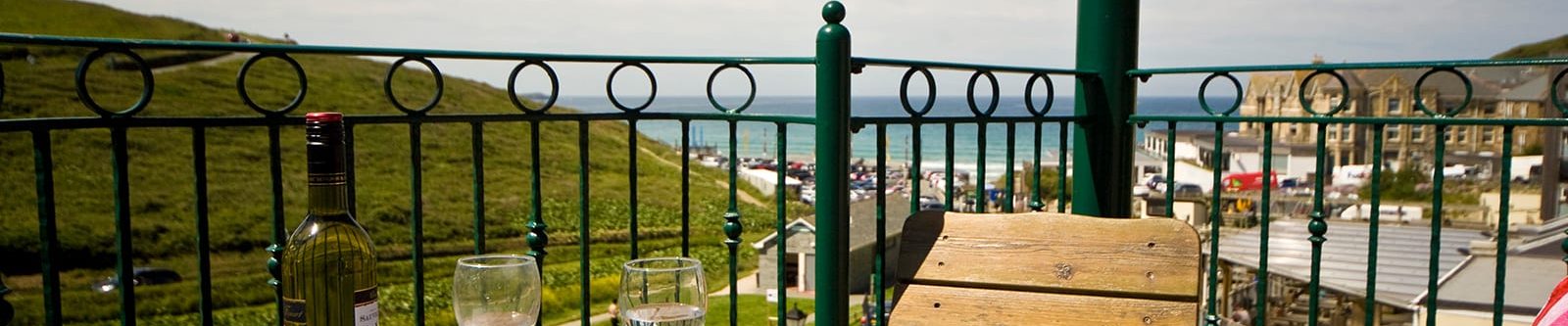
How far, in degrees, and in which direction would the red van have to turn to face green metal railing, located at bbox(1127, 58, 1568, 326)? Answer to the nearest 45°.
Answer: approximately 90° to its left

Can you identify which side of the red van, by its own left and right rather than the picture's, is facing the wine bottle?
left

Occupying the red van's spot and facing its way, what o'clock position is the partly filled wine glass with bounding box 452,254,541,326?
The partly filled wine glass is roughly at 9 o'clock from the red van.

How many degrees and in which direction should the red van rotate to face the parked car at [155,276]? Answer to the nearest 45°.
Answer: approximately 45° to its left

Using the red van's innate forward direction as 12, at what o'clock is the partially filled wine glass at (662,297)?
The partially filled wine glass is roughly at 9 o'clock from the red van.

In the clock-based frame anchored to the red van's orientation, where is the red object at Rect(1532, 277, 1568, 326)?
The red object is roughly at 9 o'clock from the red van.

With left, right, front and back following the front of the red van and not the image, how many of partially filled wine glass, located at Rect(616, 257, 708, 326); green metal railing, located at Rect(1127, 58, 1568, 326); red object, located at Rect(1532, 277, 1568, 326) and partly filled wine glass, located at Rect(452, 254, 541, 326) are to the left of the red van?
4

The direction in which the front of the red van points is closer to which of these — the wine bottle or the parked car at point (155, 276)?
the parked car

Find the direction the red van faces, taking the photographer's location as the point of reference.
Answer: facing to the left of the viewer

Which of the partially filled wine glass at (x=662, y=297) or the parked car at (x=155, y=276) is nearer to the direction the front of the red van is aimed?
the parked car

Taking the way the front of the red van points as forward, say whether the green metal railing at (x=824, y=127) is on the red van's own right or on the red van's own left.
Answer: on the red van's own left

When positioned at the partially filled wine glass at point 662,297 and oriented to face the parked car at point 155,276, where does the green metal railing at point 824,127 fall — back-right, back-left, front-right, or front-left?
front-right
